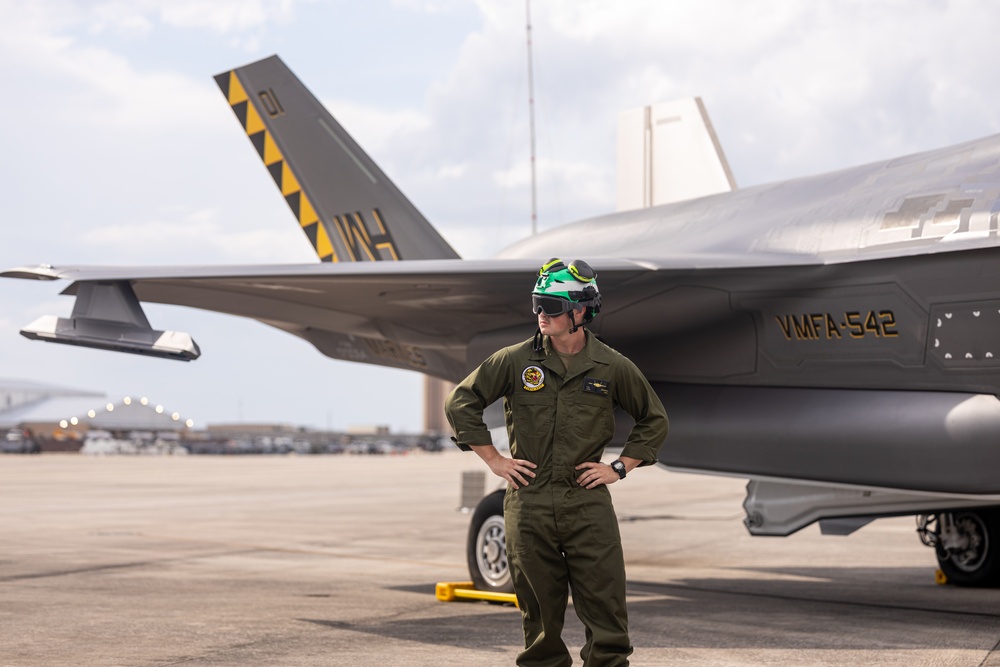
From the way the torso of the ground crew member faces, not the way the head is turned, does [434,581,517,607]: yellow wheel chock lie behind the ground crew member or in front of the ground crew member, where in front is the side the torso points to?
behind

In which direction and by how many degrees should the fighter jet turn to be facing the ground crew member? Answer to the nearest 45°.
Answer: approximately 90° to its right

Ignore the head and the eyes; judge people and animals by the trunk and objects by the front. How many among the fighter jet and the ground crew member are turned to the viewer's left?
0

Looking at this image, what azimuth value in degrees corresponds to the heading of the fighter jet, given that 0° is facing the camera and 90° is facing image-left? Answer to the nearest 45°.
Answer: approximately 315°

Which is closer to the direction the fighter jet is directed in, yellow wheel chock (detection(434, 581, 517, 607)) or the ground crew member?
the ground crew member

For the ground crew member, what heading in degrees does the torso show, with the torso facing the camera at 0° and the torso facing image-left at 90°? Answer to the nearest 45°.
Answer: approximately 0°
